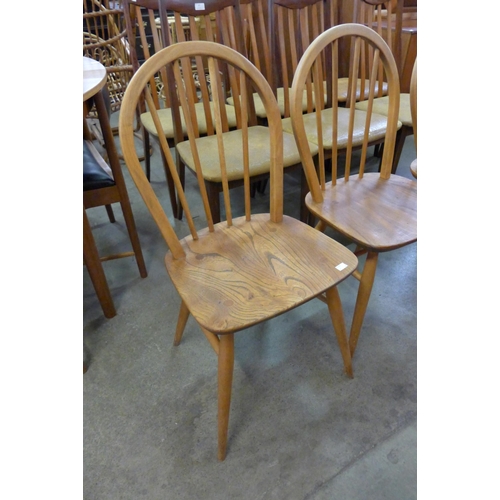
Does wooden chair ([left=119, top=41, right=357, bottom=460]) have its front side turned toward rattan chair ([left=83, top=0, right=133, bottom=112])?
no

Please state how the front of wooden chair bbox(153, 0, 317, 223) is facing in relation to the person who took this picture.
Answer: facing the viewer and to the right of the viewer

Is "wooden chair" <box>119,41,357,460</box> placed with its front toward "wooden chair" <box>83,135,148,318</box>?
no

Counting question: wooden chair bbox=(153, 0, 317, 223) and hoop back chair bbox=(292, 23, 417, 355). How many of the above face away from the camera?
0

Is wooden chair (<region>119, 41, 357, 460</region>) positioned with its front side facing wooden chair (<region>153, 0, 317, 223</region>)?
no

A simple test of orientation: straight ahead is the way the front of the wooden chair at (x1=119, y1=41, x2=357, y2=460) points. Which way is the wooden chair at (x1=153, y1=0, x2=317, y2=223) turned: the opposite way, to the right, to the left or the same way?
the same way

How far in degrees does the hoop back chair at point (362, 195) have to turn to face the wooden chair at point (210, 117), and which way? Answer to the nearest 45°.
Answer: approximately 180°

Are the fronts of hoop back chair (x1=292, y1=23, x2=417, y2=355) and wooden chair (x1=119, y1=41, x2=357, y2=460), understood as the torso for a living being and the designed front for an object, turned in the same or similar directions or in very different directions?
same or similar directions

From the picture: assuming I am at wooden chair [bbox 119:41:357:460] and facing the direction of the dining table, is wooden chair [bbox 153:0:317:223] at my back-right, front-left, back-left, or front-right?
front-right

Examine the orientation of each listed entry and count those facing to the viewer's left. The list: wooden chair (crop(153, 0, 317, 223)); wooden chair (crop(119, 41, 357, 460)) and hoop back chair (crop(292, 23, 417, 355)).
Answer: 0

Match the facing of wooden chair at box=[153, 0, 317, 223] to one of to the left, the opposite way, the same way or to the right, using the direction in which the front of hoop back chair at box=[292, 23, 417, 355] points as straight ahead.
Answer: the same way
